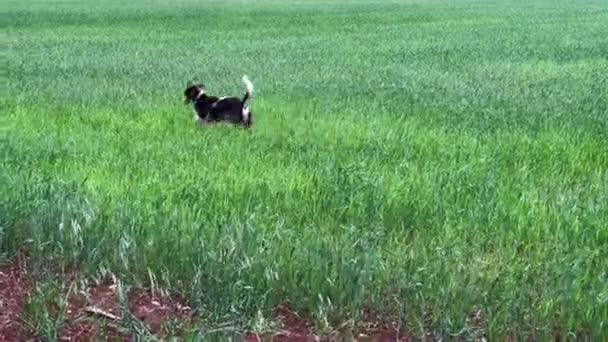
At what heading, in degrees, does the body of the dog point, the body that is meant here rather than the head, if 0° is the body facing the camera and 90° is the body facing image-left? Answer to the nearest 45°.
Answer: approximately 90°
